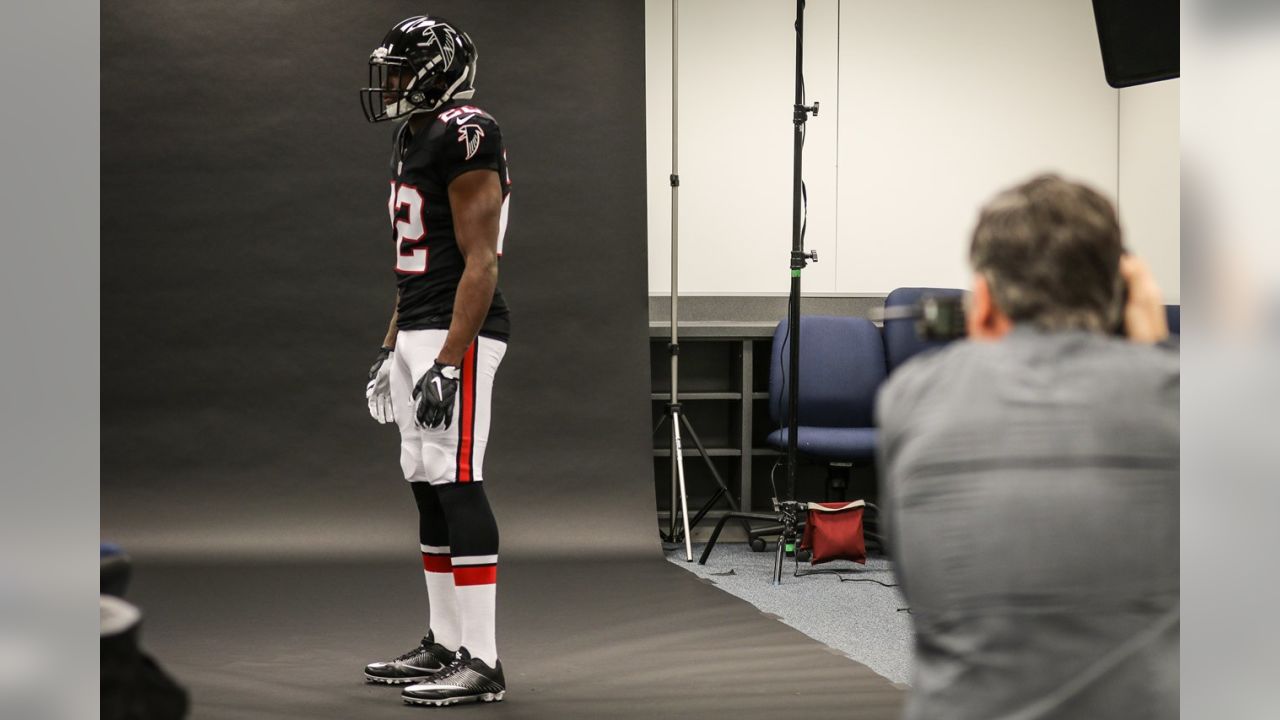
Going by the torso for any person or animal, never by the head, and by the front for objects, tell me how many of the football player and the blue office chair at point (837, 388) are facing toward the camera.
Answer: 1

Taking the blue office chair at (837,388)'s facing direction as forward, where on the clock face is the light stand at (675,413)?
The light stand is roughly at 4 o'clock from the blue office chair.

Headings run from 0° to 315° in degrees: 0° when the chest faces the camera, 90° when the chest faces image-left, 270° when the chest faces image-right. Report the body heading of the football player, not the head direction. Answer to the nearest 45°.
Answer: approximately 90°

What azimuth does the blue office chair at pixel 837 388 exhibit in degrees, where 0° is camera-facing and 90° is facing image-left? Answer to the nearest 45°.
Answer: approximately 0°

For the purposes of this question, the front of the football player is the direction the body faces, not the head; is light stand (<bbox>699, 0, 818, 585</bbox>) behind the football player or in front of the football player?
behind

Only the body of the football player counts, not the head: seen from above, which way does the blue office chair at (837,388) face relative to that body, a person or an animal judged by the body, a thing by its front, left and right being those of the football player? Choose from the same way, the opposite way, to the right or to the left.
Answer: to the left

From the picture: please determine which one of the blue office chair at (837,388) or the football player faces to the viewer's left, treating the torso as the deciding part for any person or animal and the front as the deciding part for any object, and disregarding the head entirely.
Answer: the football player

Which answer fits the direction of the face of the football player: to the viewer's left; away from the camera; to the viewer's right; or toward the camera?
to the viewer's left

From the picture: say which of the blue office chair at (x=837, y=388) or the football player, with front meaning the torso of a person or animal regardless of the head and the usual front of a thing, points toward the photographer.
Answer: the blue office chair
